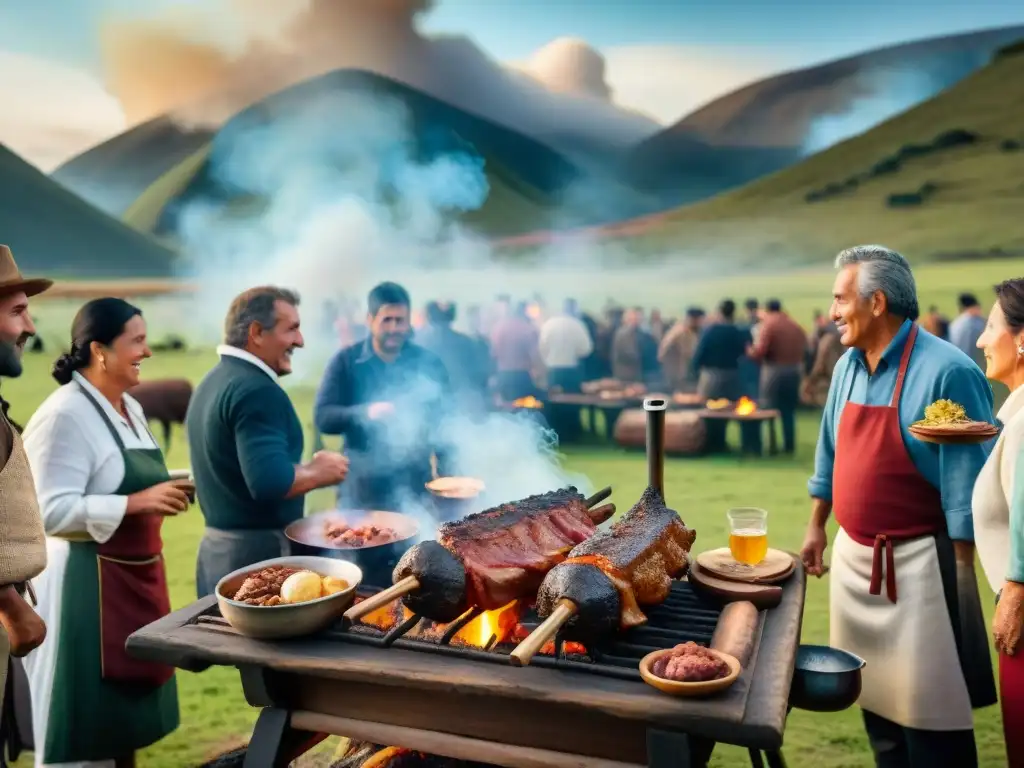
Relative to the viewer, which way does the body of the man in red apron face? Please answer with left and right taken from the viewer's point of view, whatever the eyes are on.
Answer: facing the viewer and to the left of the viewer

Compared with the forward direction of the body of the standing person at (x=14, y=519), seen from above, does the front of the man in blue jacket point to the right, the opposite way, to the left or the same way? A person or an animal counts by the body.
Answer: to the right

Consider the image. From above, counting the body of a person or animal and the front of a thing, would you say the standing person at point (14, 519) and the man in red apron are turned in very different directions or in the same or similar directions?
very different directions

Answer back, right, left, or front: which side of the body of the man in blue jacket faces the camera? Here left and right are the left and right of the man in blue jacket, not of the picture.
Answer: front

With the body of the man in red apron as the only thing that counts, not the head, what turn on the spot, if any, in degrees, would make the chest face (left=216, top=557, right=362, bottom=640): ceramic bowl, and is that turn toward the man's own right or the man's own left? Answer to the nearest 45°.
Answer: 0° — they already face it

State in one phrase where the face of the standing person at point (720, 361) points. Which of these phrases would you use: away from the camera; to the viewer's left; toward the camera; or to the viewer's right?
away from the camera

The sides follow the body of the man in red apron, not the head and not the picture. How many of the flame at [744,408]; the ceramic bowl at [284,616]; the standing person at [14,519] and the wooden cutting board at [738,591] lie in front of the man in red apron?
3

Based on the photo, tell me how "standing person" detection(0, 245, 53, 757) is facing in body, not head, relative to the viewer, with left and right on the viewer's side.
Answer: facing to the right of the viewer

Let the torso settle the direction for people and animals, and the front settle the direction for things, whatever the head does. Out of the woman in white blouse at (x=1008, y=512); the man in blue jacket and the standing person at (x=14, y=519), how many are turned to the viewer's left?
1

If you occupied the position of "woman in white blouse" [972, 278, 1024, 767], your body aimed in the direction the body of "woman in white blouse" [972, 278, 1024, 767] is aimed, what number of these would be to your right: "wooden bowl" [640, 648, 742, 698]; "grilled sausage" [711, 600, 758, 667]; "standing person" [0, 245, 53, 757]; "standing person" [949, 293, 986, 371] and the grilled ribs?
1

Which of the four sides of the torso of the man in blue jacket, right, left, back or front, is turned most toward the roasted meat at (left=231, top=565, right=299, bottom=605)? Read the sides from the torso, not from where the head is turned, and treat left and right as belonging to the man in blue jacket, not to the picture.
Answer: front

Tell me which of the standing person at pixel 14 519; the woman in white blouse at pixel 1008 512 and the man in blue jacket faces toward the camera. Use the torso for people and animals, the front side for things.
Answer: the man in blue jacket

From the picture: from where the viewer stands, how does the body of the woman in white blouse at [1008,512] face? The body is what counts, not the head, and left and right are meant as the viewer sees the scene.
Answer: facing to the left of the viewer

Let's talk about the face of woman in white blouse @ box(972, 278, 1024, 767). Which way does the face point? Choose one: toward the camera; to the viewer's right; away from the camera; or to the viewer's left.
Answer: to the viewer's left

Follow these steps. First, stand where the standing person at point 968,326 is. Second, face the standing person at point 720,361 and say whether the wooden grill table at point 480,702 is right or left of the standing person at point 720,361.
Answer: left

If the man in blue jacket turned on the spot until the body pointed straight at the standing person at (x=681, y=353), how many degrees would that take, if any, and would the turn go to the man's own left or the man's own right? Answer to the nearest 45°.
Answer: approximately 135° to the man's own left

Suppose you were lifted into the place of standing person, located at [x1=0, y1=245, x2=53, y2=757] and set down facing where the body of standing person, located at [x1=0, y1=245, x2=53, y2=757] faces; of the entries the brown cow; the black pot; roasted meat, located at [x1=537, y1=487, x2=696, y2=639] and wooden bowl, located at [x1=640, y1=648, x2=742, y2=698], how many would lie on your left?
1

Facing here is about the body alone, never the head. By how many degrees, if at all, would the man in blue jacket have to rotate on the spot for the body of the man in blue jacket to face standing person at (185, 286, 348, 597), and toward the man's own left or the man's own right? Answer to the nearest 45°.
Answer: approximately 45° to the man's own right
